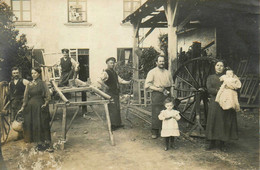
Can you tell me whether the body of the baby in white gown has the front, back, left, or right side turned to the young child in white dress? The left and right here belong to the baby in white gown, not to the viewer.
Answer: right

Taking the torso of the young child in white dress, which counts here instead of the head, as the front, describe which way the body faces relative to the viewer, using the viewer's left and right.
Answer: facing the viewer

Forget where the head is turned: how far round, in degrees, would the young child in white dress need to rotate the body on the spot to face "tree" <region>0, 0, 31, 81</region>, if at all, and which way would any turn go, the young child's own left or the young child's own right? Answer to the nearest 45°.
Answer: approximately 135° to the young child's own right

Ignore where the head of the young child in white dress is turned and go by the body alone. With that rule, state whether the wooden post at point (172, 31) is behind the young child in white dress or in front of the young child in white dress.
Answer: behind

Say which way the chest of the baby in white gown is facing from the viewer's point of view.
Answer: toward the camera

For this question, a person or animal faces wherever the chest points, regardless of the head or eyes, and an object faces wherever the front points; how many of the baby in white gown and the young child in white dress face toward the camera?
2

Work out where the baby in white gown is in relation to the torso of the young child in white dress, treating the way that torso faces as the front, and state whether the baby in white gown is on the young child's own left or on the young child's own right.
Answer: on the young child's own left

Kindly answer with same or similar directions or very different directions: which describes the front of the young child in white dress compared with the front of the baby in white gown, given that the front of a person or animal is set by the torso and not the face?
same or similar directions

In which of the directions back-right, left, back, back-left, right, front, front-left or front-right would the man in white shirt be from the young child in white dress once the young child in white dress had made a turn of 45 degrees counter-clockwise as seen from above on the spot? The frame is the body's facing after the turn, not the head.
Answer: back

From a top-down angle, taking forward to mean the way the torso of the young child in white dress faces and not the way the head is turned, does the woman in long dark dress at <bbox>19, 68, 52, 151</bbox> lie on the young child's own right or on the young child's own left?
on the young child's own right
